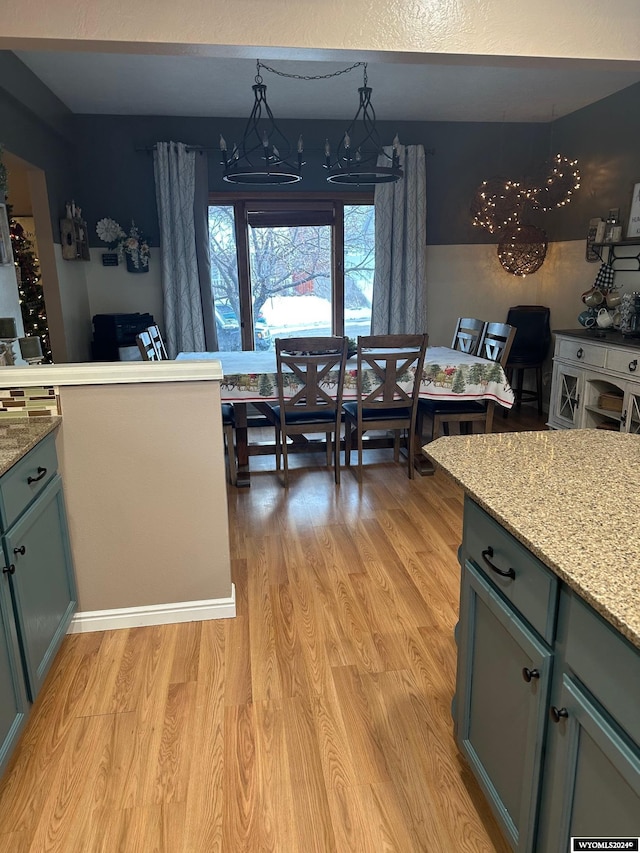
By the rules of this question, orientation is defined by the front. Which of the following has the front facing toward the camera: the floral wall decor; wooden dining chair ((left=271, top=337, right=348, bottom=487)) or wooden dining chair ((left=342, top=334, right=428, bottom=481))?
the floral wall decor

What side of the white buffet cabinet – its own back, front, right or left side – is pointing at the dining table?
front

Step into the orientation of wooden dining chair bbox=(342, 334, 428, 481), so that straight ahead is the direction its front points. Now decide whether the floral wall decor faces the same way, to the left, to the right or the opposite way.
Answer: the opposite way

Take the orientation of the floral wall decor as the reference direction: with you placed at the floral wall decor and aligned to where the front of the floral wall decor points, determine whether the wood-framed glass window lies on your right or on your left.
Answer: on your left

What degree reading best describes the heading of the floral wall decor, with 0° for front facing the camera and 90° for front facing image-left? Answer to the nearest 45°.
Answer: approximately 0°

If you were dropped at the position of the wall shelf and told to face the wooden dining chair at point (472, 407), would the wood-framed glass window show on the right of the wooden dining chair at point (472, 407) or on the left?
right

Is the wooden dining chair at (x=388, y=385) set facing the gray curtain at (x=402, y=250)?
yes

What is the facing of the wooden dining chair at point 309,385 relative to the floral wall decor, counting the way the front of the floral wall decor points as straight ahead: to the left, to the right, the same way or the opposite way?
the opposite way

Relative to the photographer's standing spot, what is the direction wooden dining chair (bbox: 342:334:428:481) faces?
facing away from the viewer

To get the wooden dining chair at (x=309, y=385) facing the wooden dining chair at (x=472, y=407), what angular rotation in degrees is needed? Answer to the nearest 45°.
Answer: approximately 90° to its right

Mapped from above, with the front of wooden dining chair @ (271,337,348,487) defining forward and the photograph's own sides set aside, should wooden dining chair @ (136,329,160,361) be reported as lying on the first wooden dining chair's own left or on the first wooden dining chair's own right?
on the first wooden dining chair's own left

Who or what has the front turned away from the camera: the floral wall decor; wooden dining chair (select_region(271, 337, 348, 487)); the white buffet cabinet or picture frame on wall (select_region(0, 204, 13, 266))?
the wooden dining chair

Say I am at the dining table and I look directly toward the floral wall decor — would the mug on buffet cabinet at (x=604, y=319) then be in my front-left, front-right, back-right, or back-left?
back-right

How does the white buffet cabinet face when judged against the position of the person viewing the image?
facing the viewer and to the left of the viewer

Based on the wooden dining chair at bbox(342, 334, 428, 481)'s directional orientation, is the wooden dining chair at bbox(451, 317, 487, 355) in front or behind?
in front

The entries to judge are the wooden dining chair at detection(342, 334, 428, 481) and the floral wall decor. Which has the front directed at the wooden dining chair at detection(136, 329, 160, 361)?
the floral wall decor

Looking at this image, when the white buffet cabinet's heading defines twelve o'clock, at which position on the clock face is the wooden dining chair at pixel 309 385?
The wooden dining chair is roughly at 12 o'clock from the white buffet cabinet.

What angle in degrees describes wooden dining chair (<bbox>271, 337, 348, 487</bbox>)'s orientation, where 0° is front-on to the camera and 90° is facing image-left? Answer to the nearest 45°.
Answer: approximately 180°
